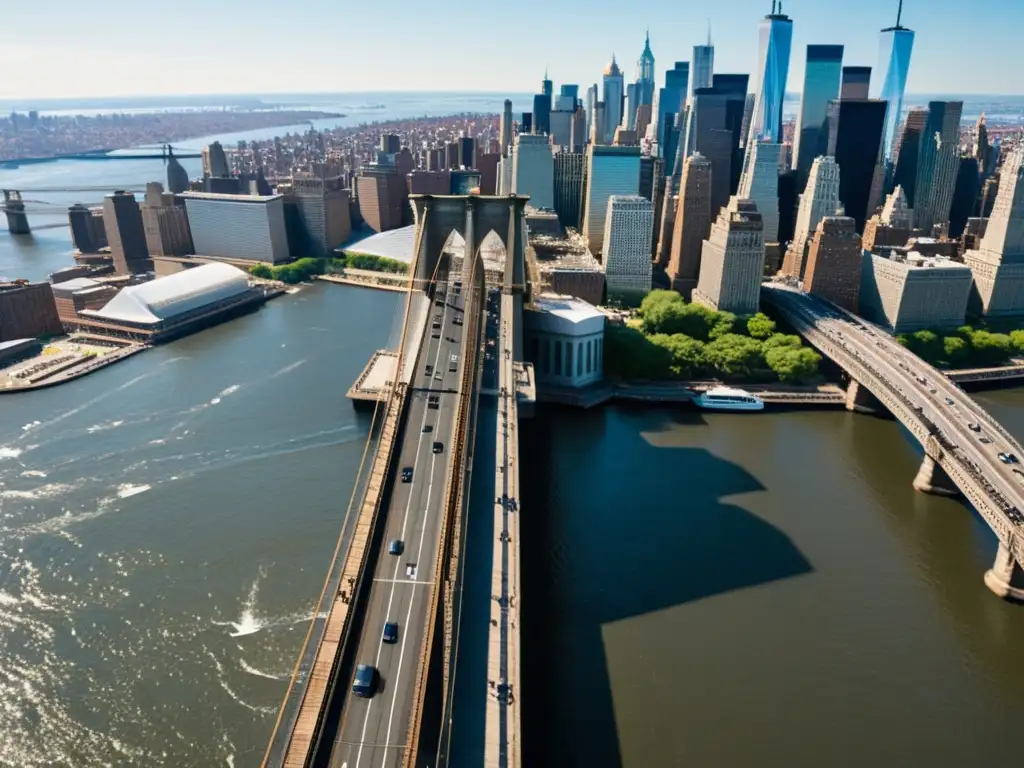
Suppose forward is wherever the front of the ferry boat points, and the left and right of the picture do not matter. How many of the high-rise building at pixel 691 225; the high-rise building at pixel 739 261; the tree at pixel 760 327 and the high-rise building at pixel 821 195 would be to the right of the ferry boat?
4

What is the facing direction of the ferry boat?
to the viewer's right

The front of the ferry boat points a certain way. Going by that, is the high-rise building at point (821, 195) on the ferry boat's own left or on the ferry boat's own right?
on the ferry boat's own right

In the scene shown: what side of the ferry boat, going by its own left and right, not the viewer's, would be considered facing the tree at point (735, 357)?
right

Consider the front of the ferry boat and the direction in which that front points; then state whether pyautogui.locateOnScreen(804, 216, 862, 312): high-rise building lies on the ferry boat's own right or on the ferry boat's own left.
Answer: on the ferry boat's own right

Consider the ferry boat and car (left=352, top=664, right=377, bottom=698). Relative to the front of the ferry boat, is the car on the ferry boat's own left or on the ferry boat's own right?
on the ferry boat's own left

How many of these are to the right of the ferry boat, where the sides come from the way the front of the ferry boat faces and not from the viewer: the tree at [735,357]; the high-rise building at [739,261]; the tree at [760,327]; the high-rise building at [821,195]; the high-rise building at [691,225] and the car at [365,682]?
5

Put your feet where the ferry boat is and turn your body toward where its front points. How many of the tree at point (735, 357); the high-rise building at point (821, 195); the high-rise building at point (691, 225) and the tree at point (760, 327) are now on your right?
4

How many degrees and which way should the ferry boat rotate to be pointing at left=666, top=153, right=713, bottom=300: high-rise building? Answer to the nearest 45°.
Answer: approximately 90° to its right

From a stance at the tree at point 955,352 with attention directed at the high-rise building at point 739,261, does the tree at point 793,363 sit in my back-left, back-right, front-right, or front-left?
front-left

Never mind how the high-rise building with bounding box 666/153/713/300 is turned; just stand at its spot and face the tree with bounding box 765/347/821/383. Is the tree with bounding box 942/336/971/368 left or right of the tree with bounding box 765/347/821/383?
left

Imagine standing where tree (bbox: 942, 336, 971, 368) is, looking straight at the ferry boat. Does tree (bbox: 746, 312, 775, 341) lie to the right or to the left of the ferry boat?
right

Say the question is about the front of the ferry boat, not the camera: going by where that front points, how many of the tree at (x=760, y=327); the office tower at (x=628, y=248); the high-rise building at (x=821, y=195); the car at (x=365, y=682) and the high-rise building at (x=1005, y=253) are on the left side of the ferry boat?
1
